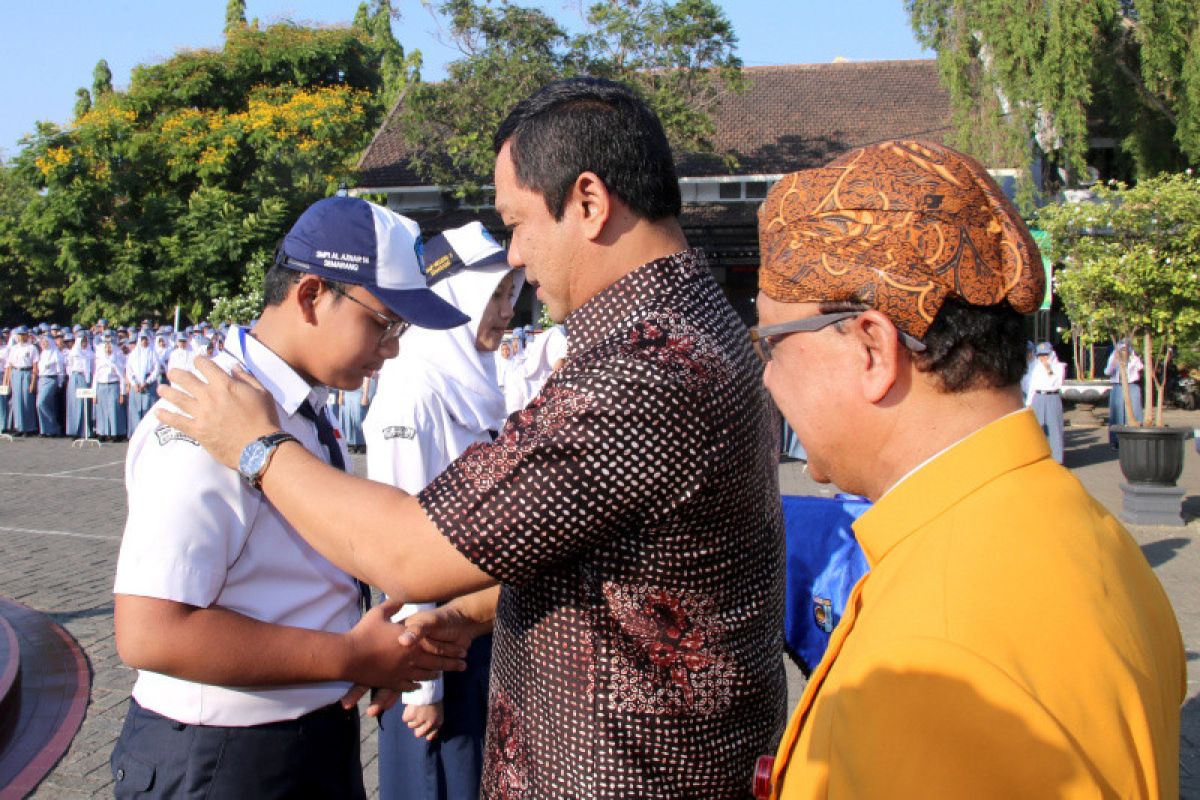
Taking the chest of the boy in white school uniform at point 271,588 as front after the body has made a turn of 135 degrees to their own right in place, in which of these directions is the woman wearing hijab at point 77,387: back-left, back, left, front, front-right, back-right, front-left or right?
back-right

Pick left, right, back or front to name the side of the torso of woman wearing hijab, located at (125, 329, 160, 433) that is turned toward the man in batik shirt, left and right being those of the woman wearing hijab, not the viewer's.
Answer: front

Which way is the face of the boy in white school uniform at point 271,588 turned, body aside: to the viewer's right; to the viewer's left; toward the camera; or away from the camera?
to the viewer's right

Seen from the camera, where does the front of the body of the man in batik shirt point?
to the viewer's left

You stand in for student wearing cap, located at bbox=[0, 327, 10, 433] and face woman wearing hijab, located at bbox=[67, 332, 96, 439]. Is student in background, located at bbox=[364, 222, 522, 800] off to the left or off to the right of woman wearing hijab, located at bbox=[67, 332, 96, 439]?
right

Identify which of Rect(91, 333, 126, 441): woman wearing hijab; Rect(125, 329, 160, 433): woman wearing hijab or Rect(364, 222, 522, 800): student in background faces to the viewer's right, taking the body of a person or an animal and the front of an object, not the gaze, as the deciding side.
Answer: the student in background

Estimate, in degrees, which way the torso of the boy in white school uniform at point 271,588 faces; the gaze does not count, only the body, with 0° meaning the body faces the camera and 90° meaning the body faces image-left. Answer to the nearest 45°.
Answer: approximately 270°
